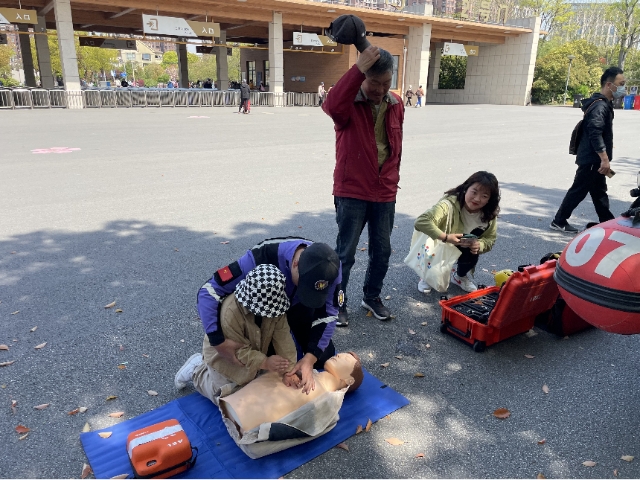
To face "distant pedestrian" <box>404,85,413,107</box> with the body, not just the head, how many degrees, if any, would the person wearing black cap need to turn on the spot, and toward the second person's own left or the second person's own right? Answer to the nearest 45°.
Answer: approximately 135° to the second person's own left

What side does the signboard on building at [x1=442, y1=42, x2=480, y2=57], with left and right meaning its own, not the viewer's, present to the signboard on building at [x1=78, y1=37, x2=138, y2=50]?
right

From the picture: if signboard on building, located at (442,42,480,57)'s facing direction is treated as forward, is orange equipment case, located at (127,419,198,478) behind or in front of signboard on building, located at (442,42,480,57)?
in front

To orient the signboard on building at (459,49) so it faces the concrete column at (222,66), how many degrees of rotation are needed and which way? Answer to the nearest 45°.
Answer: approximately 45° to its right

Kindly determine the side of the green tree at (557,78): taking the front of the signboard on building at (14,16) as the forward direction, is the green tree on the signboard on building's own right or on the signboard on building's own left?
on the signboard on building's own left

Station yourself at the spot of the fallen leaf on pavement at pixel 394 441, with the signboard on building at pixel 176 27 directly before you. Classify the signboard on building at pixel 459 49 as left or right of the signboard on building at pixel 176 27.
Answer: right

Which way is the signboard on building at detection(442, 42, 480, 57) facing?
toward the camera

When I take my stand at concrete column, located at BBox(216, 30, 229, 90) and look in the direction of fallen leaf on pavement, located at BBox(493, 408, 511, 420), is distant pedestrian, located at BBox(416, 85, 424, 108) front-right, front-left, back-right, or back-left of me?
front-left

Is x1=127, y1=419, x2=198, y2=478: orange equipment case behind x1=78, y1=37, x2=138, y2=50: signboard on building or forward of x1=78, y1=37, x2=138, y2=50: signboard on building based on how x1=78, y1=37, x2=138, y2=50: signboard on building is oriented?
forward
